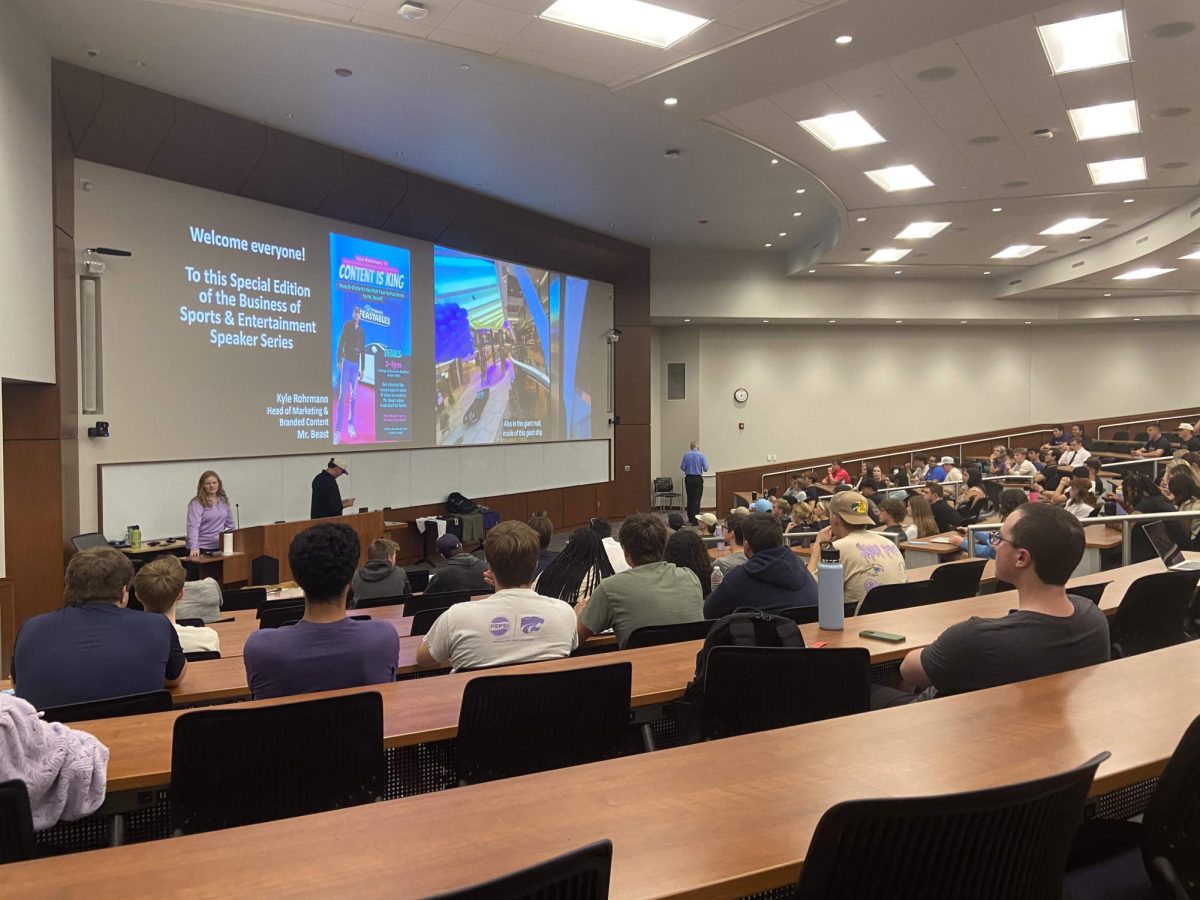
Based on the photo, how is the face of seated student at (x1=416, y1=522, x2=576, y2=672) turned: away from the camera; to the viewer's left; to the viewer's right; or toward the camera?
away from the camera

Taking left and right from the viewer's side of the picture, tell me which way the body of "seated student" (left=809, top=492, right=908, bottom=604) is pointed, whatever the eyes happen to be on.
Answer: facing away from the viewer and to the left of the viewer

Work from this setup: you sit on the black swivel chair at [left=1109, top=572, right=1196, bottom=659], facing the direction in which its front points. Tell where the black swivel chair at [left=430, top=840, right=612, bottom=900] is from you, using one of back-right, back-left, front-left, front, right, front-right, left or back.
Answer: back-left

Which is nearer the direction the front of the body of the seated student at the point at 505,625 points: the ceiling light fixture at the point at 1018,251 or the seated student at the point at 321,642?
the ceiling light fixture

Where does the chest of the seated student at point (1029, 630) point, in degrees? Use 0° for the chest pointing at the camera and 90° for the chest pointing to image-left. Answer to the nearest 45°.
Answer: approximately 135°

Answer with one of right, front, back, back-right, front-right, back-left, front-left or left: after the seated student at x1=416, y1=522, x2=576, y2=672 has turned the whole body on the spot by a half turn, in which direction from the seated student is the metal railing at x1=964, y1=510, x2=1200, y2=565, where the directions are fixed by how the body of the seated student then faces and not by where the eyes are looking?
back-left

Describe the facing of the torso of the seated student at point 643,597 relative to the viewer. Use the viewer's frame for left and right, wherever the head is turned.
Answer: facing away from the viewer

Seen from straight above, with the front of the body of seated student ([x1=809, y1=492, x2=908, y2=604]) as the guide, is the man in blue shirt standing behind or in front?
in front

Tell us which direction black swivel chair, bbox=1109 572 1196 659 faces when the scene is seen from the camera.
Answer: facing away from the viewer and to the left of the viewer

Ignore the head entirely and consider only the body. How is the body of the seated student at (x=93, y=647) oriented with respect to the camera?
away from the camera

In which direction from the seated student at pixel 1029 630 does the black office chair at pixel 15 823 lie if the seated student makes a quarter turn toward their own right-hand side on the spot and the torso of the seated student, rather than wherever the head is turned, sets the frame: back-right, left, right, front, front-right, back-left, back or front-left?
back

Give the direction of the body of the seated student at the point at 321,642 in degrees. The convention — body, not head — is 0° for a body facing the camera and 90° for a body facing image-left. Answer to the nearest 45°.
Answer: approximately 180°

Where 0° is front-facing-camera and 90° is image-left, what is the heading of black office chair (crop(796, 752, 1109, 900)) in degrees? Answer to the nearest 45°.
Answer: approximately 135°

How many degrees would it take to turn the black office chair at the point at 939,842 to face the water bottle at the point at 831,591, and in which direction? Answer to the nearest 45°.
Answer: approximately 45° to its right
